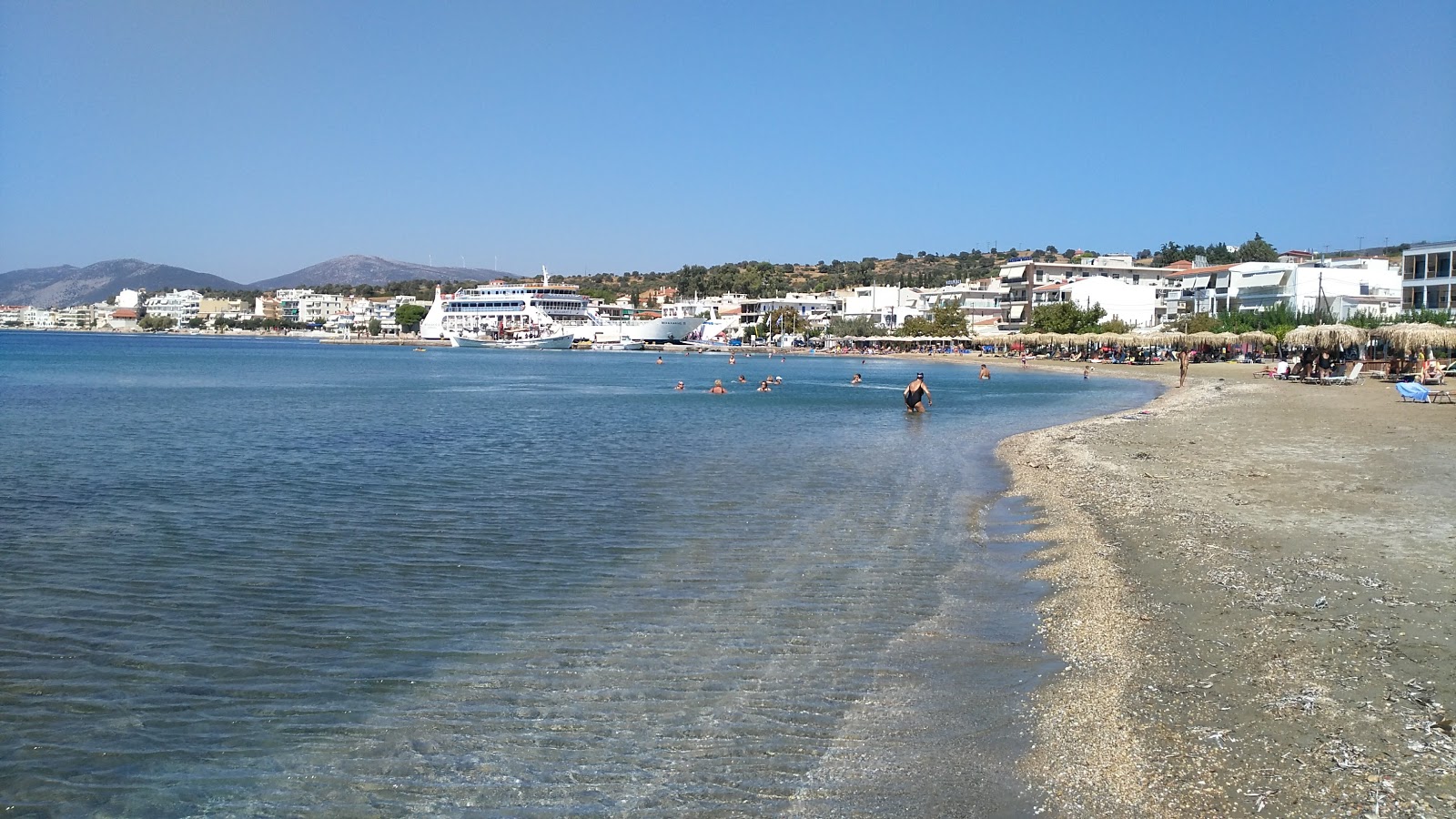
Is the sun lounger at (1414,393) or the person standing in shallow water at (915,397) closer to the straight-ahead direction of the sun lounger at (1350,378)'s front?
the person standing in shallow water

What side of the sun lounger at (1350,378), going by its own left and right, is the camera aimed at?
left

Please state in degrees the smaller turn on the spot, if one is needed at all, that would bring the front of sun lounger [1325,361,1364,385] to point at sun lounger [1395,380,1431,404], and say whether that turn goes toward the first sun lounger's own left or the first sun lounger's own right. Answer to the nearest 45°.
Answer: approximately 90° to the first sun lounger's own left

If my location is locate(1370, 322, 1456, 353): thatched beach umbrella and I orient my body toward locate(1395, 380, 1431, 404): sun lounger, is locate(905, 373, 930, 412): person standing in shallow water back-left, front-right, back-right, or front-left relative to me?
front-right

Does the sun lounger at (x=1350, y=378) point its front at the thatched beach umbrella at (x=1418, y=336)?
no

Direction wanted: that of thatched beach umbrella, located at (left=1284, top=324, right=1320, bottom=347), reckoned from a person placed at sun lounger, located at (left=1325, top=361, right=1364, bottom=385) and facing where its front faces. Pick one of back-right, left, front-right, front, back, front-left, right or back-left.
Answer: front-right

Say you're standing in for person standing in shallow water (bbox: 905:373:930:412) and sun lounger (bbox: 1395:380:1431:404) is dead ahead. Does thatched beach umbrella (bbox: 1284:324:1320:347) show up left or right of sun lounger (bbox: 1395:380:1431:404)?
left

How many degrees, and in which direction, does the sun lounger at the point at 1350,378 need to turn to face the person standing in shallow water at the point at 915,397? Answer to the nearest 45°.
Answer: approximately 45° to its left

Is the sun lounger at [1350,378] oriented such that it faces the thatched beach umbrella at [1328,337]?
no
